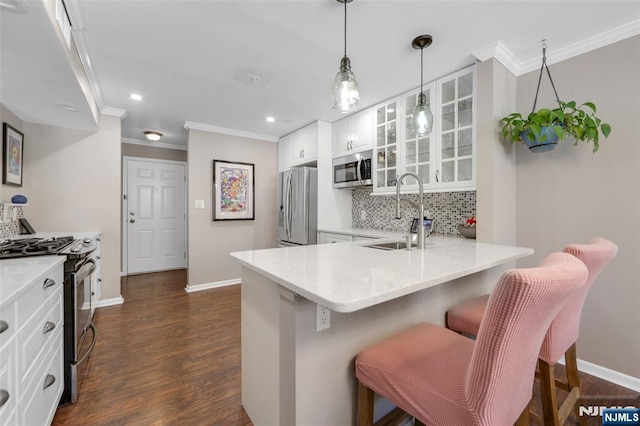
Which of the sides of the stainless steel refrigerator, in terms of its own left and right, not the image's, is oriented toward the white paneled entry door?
right

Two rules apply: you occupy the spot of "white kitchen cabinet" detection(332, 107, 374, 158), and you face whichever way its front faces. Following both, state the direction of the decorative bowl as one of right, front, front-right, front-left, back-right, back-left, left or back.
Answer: left

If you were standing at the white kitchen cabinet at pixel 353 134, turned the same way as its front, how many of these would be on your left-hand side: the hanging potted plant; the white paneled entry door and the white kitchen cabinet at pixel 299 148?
1

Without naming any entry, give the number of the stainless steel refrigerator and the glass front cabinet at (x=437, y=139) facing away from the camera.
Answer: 0

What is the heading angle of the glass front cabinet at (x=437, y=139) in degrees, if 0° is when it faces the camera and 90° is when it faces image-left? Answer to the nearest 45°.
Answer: approximately 45°

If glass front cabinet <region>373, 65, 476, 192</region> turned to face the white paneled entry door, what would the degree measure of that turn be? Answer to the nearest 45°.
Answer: approximately 45° to its right

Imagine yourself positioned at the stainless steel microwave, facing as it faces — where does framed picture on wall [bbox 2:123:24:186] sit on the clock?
The framed picture on wall is roughly at 1 o'clock from the stainless steel microwave.

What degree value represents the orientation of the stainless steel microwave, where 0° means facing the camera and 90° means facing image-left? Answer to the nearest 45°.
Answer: approximately 45°

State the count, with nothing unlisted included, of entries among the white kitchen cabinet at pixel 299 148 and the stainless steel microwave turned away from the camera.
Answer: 0

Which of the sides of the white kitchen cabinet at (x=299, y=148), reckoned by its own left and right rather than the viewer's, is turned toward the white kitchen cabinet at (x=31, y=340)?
front

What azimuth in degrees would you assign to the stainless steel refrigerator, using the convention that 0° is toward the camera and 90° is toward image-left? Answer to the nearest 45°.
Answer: approximately 45°
